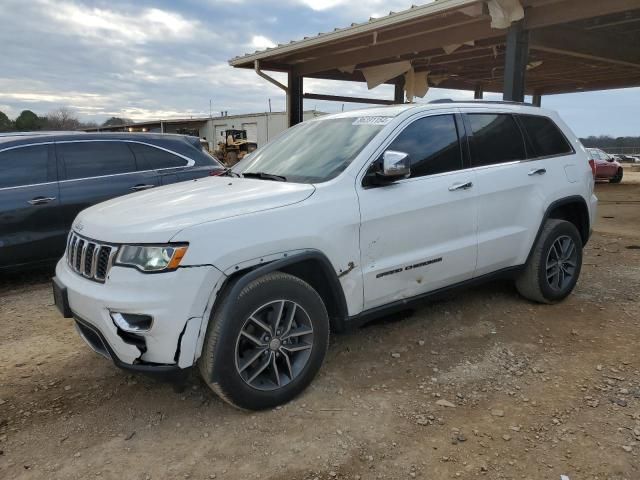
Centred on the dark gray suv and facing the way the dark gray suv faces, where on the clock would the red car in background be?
The red car in background is roughly at 5 o'clock from the dark gray suv.

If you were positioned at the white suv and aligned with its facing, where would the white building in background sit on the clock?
The white building in background is roughly at 4 o'clock from the white suv.

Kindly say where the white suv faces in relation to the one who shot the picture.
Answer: facing the viewer and to the left of the viewer

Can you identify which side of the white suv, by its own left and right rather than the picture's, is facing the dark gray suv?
right

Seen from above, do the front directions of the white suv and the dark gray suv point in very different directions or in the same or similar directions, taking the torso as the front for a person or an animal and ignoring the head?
same or similar directions

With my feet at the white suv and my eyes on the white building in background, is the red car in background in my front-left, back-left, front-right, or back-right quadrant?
front-right

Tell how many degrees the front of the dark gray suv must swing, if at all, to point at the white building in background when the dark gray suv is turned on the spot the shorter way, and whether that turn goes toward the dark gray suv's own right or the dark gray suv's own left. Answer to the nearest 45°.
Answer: approximately 90° to the dark gray suv's own right

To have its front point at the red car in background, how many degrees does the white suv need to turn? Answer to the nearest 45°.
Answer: approximately 180°

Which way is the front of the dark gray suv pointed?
to the viewer's left

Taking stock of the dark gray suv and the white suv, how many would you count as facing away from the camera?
0

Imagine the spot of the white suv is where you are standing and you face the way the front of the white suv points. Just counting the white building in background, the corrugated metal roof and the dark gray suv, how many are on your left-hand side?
0
